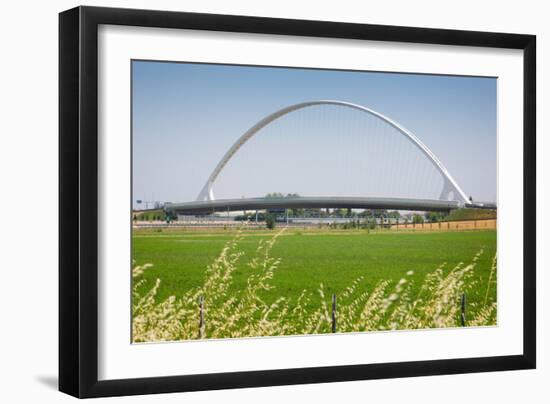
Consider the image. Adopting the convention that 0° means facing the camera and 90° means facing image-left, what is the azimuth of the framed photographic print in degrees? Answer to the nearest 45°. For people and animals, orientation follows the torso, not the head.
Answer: approximately 315°
